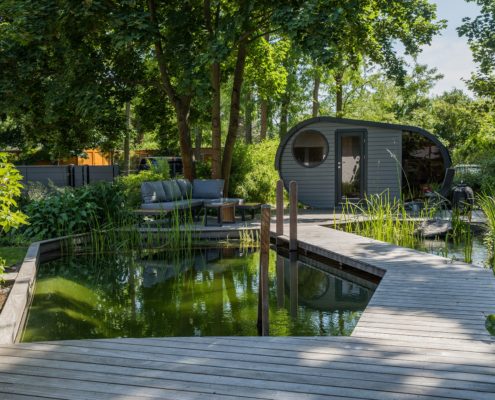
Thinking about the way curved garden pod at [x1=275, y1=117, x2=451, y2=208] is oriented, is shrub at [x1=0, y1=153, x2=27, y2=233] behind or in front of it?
in front

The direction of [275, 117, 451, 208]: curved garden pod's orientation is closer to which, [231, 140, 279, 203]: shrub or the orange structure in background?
the shrub

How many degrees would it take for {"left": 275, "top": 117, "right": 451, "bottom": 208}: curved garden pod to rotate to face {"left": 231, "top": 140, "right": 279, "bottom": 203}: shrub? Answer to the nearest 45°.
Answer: approximately 90° to its right

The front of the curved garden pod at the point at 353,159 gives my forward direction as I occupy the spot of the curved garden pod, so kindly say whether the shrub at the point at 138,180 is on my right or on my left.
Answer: on my right

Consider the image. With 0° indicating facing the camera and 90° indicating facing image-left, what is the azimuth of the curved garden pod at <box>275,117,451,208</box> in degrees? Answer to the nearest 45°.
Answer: approximately 0°

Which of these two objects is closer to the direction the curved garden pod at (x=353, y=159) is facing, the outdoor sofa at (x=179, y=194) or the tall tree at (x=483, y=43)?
the outdoor sofa

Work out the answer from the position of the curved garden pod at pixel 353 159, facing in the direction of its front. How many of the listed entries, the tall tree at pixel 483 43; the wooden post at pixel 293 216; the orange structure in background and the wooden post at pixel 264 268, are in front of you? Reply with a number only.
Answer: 2

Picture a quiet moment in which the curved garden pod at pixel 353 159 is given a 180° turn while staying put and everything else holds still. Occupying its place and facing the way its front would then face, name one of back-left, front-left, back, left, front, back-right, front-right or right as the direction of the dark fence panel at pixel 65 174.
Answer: left

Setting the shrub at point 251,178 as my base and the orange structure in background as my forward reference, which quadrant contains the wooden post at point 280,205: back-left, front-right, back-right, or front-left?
back-left

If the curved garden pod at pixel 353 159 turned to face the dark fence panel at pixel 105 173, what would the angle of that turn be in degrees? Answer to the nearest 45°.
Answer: approximately 90° to its right

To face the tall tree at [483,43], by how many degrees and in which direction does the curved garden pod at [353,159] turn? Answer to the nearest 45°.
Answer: approximately 135° to its left

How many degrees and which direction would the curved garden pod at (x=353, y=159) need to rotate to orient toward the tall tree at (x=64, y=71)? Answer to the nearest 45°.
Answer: approximately 45° to its right
